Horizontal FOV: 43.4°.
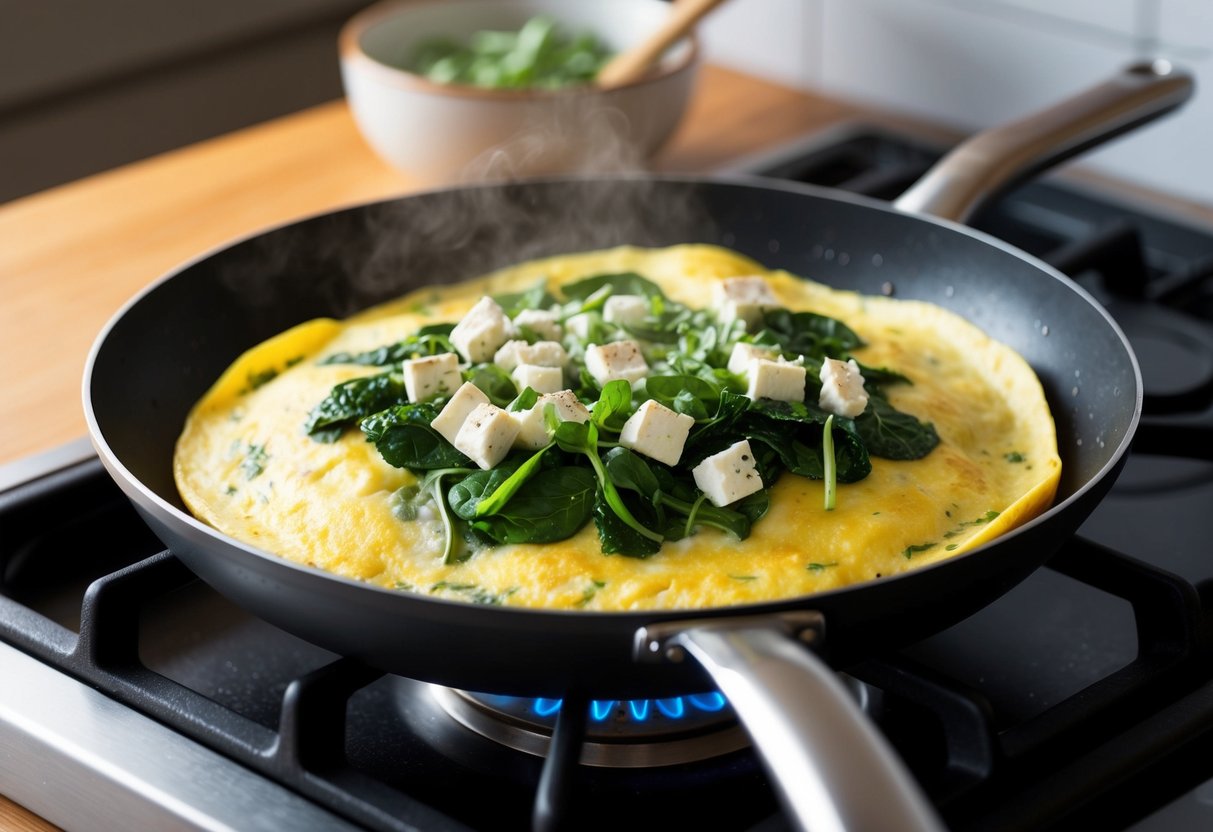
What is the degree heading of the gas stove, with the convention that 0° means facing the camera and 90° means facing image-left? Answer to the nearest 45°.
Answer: approximately 45°
